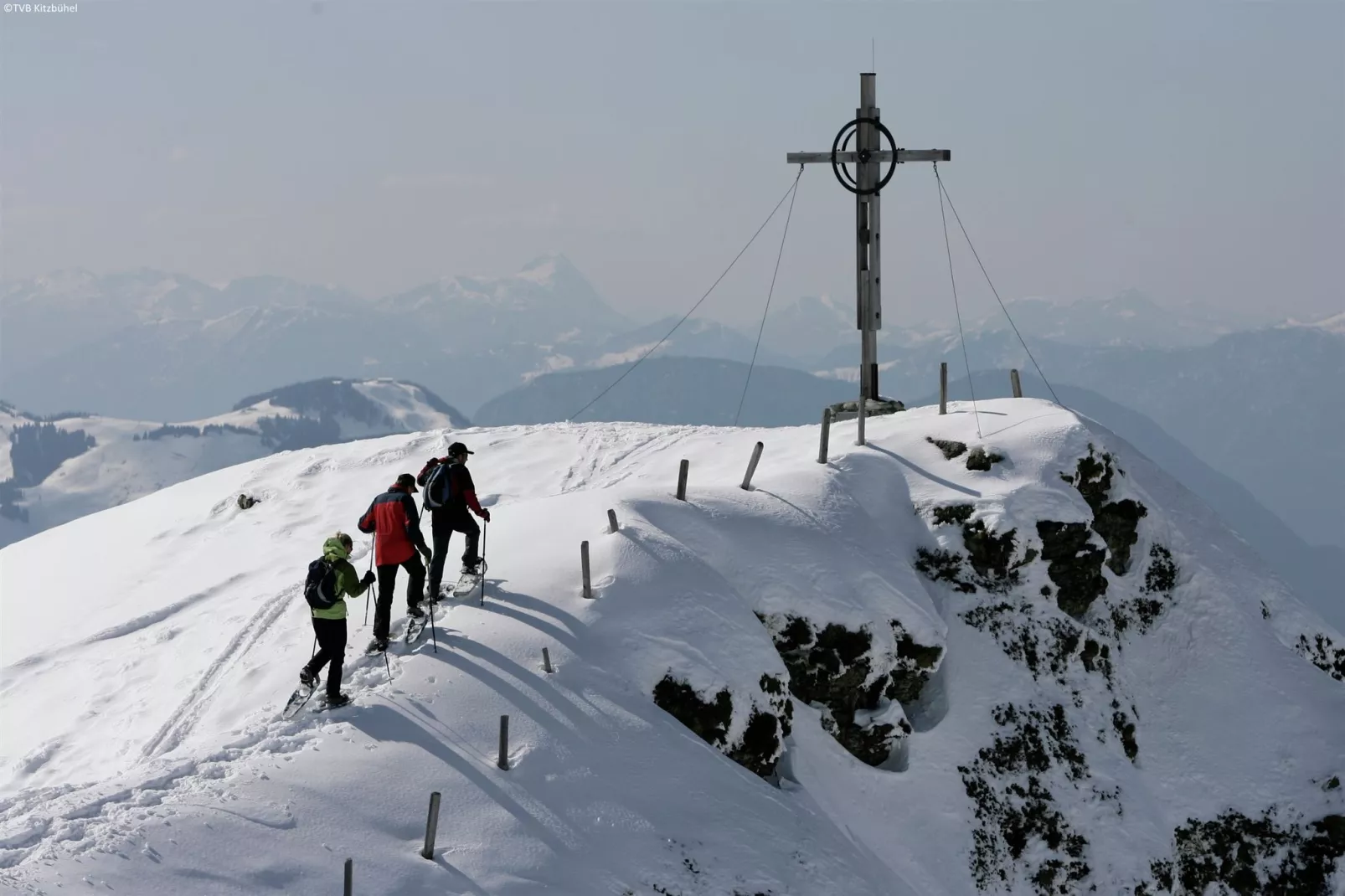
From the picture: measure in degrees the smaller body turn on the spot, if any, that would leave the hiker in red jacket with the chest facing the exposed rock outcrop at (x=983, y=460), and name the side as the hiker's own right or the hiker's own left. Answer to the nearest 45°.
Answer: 0° — they already face it

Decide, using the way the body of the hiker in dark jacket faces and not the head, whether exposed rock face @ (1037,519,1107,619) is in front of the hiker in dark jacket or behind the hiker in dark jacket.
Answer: in front

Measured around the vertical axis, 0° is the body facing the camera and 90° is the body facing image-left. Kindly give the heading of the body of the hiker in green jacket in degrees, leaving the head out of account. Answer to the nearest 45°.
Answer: approximately 270°

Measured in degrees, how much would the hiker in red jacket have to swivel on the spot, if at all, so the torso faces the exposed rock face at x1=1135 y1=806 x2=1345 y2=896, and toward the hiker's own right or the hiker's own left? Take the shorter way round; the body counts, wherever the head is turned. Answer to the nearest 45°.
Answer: approximately 45° to the hiker's own right

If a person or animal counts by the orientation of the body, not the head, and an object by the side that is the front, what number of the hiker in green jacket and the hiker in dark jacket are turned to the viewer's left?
0

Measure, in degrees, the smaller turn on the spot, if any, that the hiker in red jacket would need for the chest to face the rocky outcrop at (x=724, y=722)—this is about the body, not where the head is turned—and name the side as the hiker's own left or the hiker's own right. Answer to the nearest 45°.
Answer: approximately 45° to the hiker's own right

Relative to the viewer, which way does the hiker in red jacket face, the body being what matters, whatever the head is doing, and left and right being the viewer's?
facing away from the viewer and to the right of the viewer

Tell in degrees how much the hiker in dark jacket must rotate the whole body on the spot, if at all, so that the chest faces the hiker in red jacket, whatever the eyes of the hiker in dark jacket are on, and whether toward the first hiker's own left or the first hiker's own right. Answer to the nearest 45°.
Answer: approximately 180°

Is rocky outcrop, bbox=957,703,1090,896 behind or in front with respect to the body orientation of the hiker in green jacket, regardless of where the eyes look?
in front

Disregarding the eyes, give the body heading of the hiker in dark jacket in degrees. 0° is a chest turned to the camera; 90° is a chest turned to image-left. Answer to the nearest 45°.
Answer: approximately 225°
